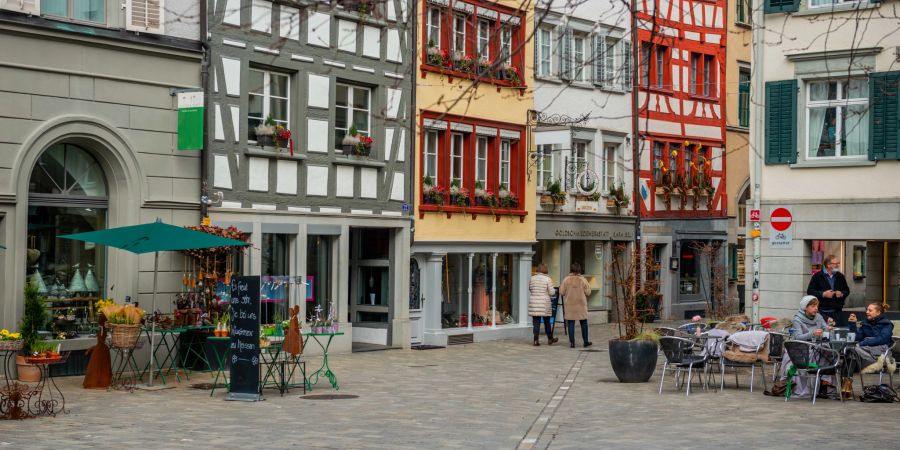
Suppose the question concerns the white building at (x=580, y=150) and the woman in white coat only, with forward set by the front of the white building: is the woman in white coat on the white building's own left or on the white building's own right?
on the white building's own right

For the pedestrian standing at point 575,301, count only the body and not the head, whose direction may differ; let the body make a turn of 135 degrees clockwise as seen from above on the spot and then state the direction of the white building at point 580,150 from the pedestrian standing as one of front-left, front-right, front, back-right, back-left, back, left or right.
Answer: back-left

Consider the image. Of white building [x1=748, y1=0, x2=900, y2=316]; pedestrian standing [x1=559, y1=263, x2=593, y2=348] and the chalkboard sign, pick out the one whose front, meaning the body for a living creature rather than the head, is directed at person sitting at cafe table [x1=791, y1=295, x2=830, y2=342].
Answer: the white building

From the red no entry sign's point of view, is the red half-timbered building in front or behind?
behind

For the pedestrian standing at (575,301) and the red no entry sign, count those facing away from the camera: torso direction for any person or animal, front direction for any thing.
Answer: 1

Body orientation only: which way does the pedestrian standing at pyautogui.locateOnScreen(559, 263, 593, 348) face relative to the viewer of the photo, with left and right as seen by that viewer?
facing away from the viewer

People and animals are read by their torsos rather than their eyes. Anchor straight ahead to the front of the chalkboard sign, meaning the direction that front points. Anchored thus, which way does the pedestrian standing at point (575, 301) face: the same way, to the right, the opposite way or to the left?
the opposite way

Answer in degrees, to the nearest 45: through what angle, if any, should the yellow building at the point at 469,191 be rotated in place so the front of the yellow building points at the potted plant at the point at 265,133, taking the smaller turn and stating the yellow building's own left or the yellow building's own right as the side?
approximately 90° to the yellow building's own right

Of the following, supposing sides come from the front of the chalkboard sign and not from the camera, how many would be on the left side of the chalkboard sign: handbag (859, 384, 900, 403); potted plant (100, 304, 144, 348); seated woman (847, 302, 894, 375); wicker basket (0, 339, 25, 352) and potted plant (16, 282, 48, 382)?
2

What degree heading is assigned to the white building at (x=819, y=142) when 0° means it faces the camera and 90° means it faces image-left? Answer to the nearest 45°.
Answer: approximately 0°

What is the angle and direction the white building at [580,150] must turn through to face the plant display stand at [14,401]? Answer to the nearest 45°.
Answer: approximately 45° to its right

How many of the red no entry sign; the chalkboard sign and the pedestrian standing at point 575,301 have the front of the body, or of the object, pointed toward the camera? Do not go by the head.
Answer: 2

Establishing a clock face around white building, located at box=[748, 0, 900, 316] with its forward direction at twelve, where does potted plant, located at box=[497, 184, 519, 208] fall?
The potted plant is roughly at 4 o'clock from the white building.

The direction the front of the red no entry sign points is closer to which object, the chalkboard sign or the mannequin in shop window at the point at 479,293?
the chalkboard sign

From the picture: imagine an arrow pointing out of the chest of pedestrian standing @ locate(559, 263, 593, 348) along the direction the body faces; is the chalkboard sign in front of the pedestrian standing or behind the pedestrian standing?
behind

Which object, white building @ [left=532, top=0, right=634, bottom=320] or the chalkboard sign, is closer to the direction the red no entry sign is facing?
the chalkboard sign

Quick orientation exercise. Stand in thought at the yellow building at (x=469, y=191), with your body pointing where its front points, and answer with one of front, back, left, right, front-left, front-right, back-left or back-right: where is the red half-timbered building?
left

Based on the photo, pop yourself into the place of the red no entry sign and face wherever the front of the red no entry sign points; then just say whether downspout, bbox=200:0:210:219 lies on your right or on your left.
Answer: on your right

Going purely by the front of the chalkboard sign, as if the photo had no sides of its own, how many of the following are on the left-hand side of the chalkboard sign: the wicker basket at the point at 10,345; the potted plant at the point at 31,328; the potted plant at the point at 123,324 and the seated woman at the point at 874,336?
1

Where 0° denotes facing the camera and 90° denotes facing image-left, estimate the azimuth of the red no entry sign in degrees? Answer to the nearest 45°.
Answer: approximately 0°
